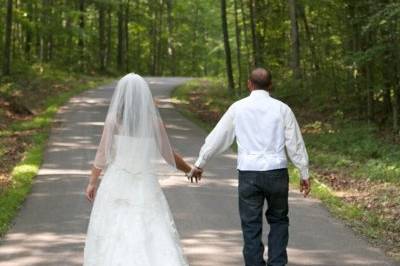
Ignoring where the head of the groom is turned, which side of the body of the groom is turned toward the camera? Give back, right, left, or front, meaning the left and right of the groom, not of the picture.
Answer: back

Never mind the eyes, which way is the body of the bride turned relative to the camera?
away from the camera

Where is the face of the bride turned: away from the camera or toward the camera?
away from the camera

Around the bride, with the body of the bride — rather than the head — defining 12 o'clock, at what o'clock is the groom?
The groom is roughly at 3 o'clock from the bride.

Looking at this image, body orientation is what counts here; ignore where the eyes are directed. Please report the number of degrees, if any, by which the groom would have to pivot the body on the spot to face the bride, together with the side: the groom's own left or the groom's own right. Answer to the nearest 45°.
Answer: approximately 90° to the groom's own left

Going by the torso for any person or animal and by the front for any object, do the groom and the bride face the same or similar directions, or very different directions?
same or similar directions

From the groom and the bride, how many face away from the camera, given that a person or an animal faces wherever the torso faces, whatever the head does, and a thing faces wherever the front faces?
2

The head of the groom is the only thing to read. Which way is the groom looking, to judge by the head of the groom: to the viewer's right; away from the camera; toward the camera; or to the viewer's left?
away from the camera
